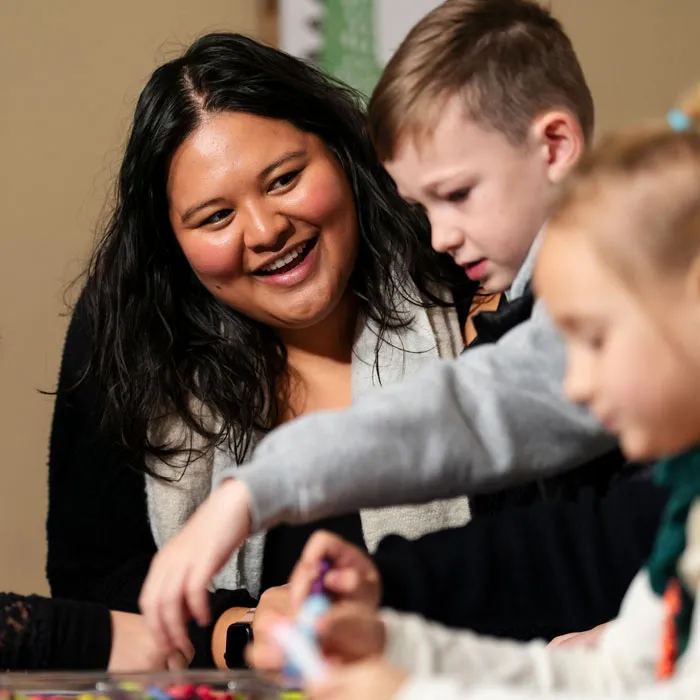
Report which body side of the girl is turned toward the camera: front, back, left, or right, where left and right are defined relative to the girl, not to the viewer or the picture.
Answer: left

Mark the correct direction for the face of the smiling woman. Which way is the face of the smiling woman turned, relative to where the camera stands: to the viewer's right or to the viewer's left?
to the viewer's right

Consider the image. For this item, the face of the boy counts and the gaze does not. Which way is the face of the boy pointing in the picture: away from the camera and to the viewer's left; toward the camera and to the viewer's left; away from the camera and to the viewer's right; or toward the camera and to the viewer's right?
toward the camera and to the viewer's left

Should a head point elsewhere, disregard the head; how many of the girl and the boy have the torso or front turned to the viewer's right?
0

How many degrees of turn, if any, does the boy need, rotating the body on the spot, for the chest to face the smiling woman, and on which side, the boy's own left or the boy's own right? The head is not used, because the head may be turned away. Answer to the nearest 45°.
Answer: approximately 90° to the boy's own right

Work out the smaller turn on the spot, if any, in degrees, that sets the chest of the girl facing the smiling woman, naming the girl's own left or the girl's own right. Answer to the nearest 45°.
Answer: approximately 45° to the girl's own right

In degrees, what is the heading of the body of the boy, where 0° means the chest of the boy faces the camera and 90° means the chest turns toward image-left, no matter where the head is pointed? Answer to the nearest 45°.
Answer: approximately 45°
